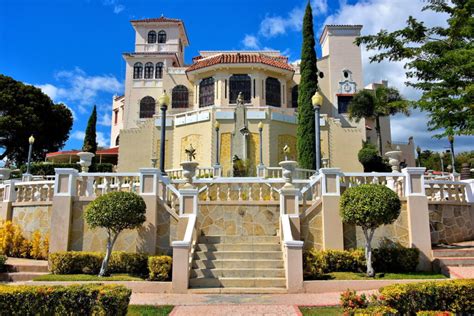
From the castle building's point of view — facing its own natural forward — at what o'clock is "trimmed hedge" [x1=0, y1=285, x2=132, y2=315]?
The trimmed hedge is roughly at 12 o'clock from the castle building.

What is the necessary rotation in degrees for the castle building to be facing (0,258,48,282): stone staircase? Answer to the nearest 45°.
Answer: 0° — it already faces it

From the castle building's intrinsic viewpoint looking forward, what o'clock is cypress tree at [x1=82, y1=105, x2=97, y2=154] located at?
The cypress tree is roughly at 4 o'clock from the castle building.

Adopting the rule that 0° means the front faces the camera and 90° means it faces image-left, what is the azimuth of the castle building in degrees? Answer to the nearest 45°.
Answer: approximately 0°

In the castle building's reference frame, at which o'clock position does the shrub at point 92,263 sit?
The shrub is roughly at 12 o'clock from the castle building.
